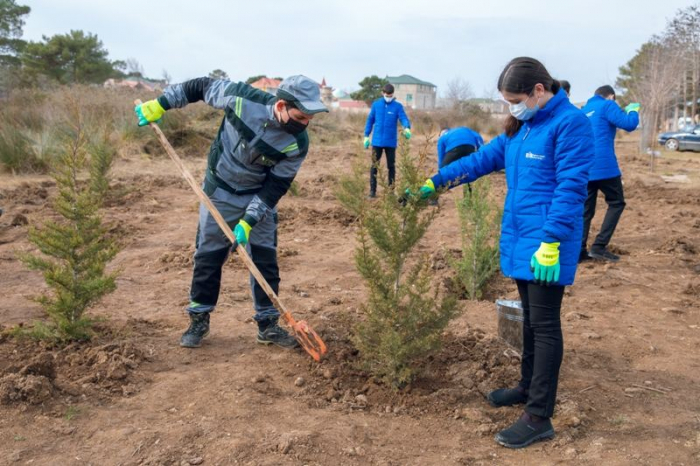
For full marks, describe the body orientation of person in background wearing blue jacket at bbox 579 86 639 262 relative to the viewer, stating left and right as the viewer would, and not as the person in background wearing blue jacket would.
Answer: facing away from the viewer and to the right of the viewer

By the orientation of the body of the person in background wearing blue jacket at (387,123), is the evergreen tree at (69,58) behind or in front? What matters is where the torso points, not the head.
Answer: behind

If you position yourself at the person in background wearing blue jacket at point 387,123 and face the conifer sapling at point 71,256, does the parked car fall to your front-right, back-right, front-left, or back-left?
back-left

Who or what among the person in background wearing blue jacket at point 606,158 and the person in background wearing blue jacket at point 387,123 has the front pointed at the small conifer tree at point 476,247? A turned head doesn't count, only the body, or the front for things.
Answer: the person in background wearing blue jacket at point 387,123

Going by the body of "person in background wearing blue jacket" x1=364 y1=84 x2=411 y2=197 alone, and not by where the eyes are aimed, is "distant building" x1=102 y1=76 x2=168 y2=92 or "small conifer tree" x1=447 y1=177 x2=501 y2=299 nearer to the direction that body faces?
the small conifer tree

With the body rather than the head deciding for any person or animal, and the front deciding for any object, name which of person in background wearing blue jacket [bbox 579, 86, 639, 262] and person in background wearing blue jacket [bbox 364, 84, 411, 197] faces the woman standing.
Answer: person in background wearing blue jacket [bbox 364, 84, 411, 197]

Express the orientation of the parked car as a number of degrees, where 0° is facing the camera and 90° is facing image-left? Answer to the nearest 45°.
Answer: approximately 90°

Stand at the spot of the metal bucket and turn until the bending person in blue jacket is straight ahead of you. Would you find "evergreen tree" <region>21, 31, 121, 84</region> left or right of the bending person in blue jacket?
left

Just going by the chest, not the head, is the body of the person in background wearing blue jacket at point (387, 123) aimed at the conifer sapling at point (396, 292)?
yes

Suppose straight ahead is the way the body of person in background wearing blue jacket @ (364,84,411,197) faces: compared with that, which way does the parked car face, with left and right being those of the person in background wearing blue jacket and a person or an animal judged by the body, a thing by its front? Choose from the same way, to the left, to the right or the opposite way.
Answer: to the right
